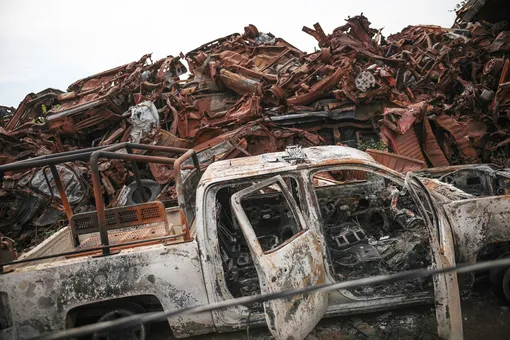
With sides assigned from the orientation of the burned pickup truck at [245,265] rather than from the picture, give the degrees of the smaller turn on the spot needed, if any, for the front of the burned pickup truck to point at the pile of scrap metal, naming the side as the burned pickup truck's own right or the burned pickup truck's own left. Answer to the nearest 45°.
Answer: approximately 90° to the burned pickup truck's own left

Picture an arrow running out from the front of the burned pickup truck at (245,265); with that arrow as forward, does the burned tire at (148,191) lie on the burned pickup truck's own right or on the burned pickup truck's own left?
on the burned pickup truck's own left

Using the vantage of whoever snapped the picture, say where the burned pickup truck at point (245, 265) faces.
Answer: facing to the right of the viewer
